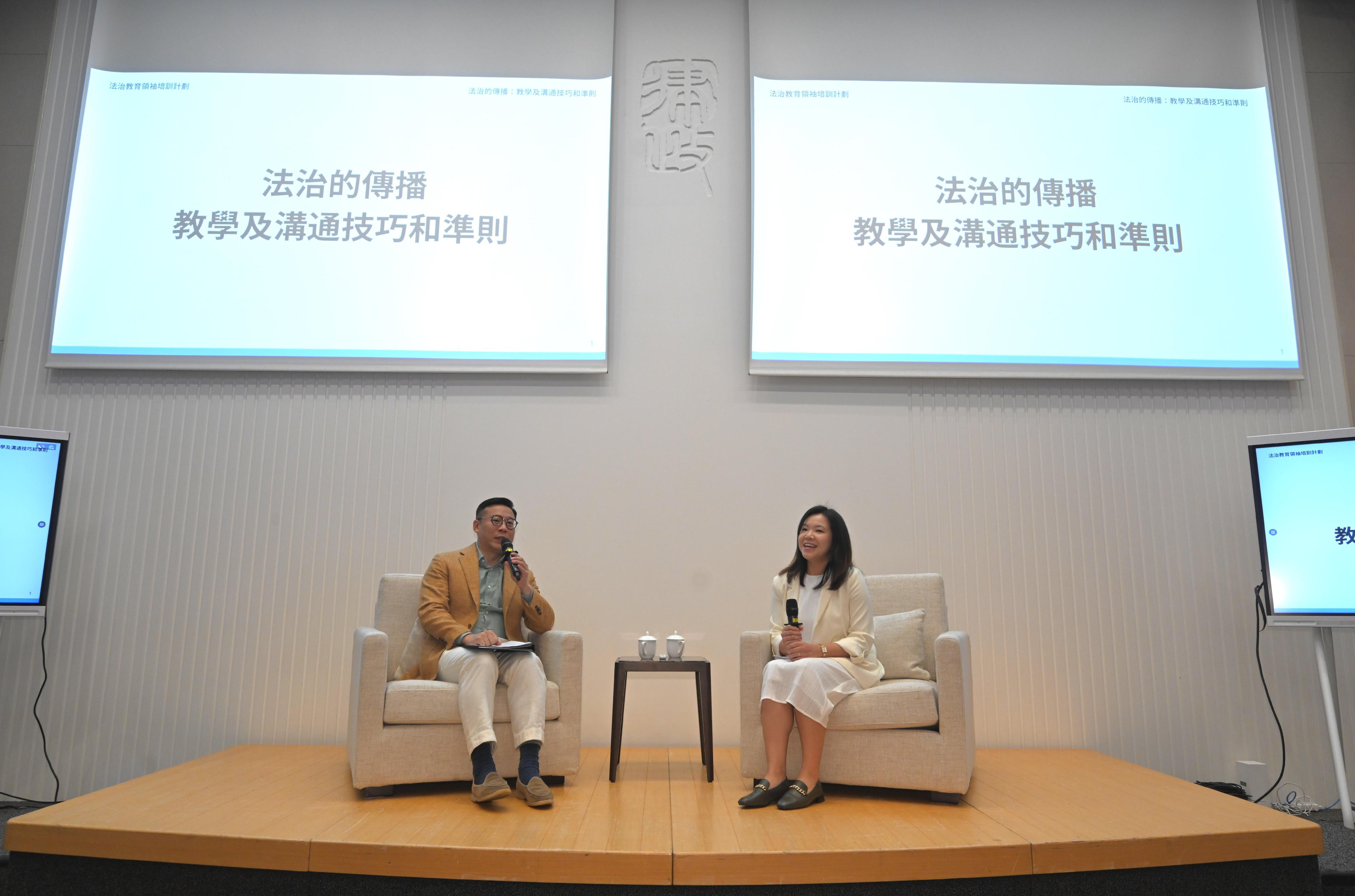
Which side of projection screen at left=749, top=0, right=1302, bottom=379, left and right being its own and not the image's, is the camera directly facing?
front

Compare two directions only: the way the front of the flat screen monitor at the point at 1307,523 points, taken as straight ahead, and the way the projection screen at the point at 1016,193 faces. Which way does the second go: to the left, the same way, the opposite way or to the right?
the same way

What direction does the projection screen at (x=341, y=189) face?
toward the camera

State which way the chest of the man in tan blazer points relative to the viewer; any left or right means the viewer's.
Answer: facing the viewer and to the right of the viewer

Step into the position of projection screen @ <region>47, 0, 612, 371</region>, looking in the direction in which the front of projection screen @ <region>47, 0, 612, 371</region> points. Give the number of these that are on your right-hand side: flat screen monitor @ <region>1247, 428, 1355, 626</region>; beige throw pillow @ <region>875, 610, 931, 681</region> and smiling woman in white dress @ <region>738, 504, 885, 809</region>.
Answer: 0

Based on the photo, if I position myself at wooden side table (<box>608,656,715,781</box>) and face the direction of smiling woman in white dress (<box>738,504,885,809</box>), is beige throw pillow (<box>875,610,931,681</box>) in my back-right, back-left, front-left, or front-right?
front-left

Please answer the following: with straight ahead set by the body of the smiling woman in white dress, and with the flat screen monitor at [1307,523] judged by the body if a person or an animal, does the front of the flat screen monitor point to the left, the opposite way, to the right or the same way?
the same way

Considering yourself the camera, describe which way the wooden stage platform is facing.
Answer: facing the viewer

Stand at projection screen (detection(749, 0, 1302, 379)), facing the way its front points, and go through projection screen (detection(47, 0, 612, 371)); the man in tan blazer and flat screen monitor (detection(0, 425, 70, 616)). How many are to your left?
0

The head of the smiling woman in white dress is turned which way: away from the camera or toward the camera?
toward the camera

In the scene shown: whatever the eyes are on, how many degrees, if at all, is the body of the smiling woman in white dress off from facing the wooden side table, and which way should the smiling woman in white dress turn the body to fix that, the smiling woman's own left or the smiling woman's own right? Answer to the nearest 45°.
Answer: approximately 45° to the smiling woman's own right

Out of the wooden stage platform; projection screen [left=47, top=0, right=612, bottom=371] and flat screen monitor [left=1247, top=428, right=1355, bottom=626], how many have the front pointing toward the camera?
3

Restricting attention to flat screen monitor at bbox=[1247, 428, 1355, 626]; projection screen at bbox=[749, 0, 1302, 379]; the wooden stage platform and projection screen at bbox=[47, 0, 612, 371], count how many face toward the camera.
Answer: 4

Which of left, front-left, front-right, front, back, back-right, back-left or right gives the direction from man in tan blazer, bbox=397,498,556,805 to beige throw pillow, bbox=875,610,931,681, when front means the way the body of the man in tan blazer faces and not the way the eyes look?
front-left

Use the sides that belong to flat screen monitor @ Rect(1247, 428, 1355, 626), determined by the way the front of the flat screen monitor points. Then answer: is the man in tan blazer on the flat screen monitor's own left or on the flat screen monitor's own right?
on the flat screen monitor's own right
